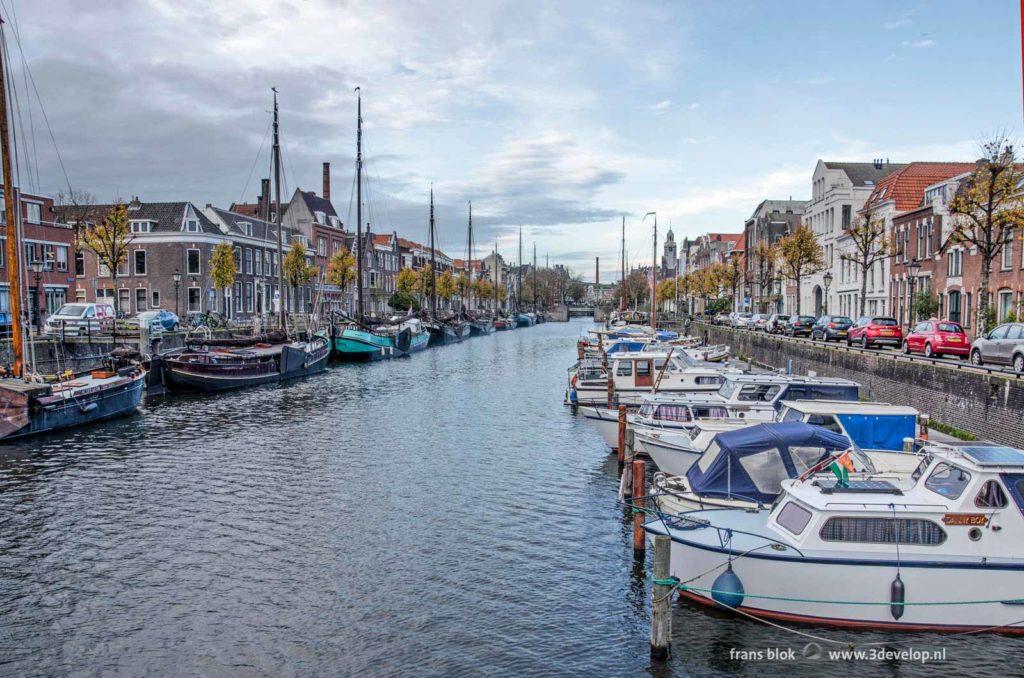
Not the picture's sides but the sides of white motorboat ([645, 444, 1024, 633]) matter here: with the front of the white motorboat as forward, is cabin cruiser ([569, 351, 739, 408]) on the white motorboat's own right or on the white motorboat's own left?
on the white motorboat's own right

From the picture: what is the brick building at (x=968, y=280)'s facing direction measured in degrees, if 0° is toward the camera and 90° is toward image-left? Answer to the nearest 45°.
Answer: approximately 45°

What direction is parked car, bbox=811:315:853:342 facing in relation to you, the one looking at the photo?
facing away from the viewer and to the left of the viewer

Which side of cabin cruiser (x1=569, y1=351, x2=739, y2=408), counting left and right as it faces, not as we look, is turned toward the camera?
right

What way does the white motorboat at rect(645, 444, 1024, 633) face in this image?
to the viewer's left

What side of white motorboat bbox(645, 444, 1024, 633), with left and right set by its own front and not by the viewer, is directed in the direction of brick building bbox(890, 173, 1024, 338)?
right

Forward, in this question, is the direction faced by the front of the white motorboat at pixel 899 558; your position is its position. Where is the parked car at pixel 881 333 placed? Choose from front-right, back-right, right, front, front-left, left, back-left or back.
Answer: right
